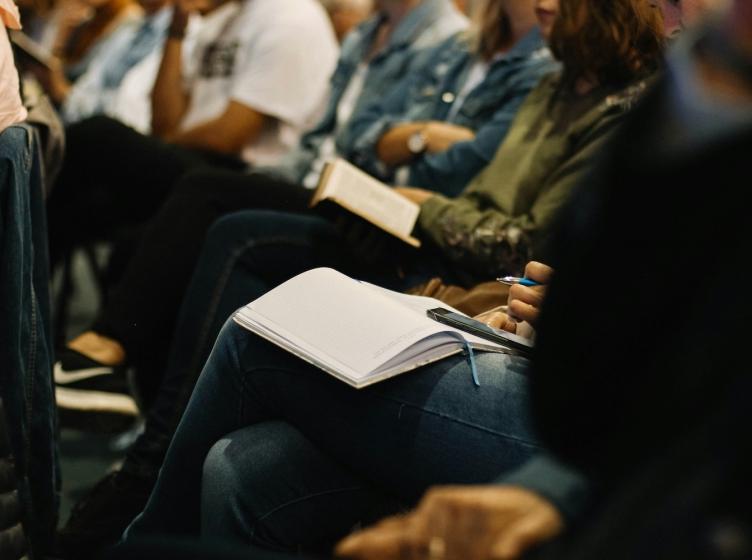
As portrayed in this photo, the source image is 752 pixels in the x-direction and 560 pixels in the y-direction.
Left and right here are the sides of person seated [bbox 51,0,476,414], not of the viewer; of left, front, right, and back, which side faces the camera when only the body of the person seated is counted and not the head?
left

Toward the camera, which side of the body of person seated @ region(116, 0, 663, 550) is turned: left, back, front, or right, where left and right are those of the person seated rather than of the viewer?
left
